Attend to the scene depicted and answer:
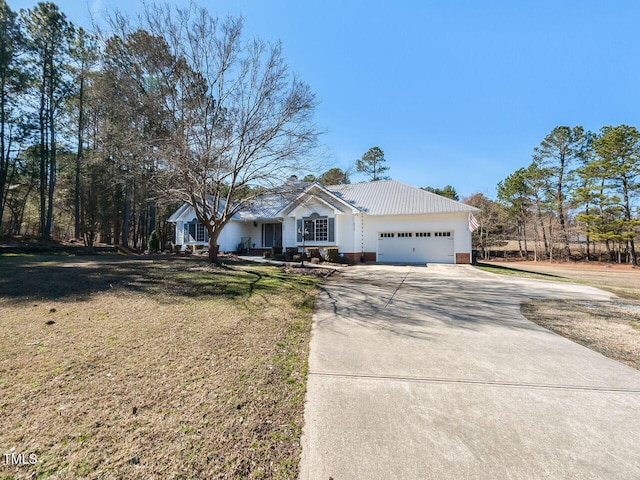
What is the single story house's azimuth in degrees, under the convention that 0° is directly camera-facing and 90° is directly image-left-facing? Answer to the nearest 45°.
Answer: approximately 0°
